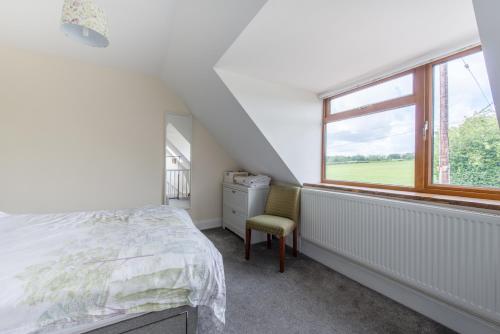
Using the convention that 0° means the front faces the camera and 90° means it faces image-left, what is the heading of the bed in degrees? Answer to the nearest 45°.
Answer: approximately 270°

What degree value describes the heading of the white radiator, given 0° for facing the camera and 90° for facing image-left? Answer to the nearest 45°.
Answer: approximately 45°

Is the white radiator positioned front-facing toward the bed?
yes

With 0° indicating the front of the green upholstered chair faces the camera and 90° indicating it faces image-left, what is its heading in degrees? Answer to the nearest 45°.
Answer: approximately 45°

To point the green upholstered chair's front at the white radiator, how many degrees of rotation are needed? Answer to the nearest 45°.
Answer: approximately 90° to its left

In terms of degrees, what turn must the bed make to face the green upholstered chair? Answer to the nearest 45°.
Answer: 0° — it already faces it

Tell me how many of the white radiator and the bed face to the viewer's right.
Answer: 1

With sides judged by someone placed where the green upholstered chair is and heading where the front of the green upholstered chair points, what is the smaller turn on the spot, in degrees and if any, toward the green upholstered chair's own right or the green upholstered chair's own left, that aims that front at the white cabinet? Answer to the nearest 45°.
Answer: approximately 90° to the green upholstered chair's own right
